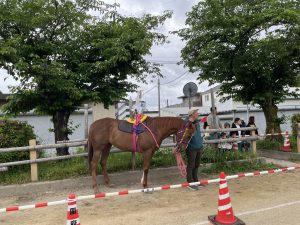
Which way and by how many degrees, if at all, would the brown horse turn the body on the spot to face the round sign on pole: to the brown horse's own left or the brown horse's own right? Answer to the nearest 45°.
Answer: approximately 45° to the brown horse's own left

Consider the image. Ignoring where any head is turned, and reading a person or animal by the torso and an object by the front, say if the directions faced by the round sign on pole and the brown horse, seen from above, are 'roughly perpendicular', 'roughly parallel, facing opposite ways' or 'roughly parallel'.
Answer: roughly perpendicular

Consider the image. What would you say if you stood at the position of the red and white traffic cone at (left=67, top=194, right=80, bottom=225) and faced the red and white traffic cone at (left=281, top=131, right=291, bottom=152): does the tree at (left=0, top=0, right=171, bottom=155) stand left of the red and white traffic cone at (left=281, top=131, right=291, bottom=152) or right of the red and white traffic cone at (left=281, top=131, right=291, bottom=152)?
left

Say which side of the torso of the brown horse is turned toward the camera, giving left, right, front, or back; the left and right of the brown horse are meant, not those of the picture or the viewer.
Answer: right

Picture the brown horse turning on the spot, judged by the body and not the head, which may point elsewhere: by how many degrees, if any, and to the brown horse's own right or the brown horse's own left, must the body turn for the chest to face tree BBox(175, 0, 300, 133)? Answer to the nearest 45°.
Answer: approximately 45° to the brown horse's own left

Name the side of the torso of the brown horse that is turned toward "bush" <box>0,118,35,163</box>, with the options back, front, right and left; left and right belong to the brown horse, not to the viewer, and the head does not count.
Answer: back
